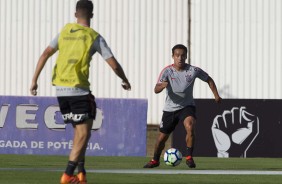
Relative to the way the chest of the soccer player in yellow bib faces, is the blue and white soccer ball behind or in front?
in front

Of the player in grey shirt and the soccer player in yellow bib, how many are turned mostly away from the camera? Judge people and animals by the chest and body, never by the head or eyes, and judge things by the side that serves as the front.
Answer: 1

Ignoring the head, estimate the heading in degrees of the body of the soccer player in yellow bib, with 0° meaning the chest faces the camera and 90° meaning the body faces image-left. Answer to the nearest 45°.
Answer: approximately 180°

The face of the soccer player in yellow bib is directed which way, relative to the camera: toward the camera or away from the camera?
away from the camera

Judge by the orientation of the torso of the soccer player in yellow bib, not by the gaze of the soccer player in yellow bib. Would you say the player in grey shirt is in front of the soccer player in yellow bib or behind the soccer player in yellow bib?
in front

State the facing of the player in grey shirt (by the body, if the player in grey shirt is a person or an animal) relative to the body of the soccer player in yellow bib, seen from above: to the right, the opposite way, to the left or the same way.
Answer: the opposite way
